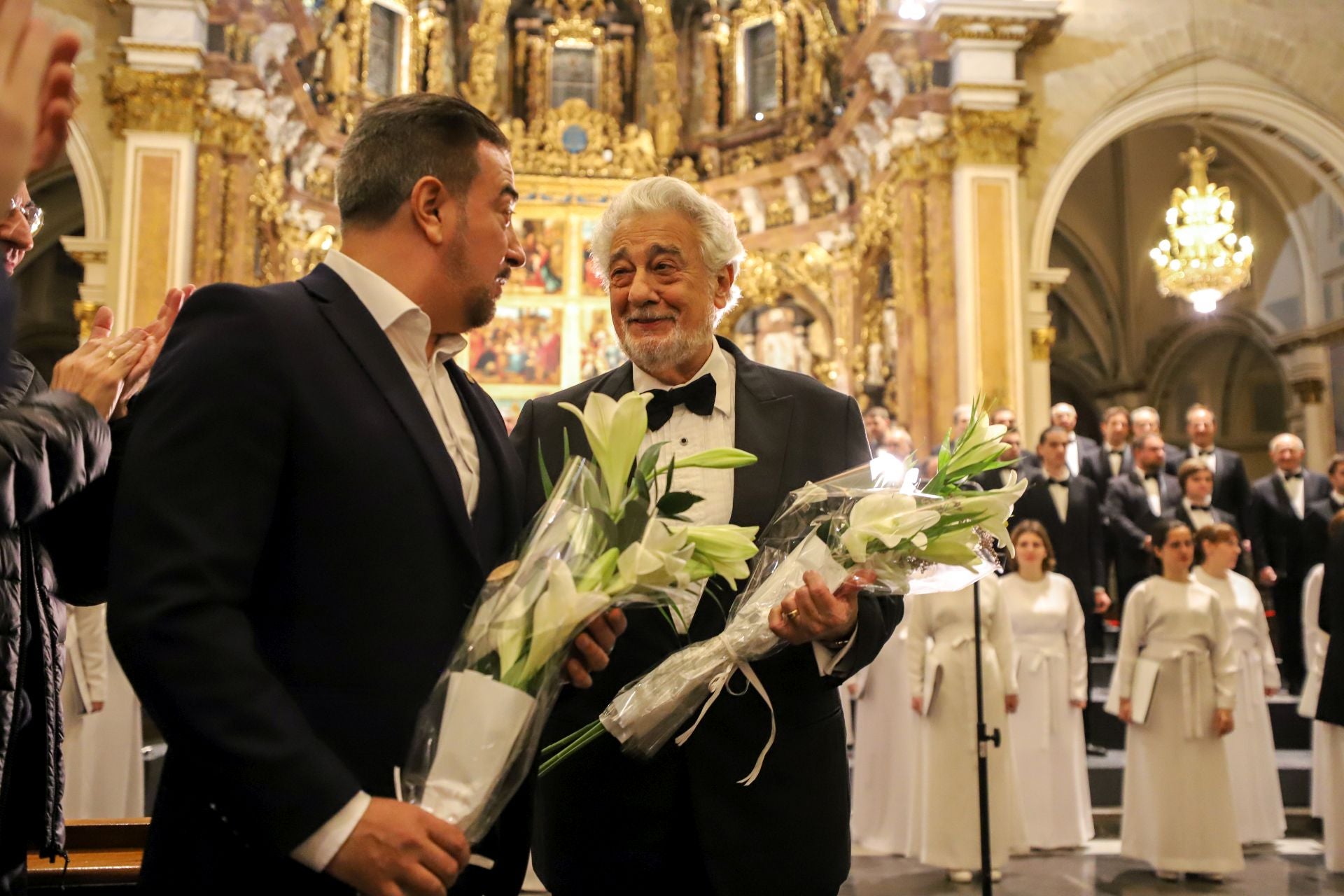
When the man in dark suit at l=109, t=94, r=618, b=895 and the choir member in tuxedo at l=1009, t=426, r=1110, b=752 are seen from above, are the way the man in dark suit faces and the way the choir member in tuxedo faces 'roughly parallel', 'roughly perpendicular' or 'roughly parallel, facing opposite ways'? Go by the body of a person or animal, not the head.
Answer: roughly perpendicular

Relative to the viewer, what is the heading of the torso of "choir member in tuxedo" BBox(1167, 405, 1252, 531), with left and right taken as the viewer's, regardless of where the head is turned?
facing the viewer

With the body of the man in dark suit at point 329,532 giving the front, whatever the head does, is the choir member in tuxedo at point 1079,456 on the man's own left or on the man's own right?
on the man's own left

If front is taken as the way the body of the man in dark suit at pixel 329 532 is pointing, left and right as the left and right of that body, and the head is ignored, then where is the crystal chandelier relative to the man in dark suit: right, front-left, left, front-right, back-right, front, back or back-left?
left

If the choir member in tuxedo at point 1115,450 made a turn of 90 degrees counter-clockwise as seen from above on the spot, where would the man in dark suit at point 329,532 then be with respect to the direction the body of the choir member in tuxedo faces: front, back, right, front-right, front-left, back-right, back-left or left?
right

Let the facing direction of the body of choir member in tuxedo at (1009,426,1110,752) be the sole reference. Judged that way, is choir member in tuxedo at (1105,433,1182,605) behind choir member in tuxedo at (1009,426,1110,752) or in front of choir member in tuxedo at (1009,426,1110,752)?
behind

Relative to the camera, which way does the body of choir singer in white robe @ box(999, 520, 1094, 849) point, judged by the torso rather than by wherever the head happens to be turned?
toward the camera

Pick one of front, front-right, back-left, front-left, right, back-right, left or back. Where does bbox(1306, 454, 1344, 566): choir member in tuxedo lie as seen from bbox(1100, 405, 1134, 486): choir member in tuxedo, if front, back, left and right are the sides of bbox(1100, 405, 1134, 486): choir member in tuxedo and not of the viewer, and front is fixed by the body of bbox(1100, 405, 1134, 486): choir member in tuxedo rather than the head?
left

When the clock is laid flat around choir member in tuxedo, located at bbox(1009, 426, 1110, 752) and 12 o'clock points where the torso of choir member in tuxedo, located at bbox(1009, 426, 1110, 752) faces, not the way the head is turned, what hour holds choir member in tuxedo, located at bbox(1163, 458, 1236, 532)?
choir member in tuxedo, located at bbox(1163, 458, 1236, 532) is roughly at 8 o'clock from choir member in tuxedo, located at bbox(1009, 426, 1110, 752).

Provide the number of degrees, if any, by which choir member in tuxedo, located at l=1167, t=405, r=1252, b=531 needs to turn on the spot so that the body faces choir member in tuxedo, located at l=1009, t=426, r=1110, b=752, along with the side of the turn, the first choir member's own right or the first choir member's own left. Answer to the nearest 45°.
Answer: approximately 45° to the first choir member's own right

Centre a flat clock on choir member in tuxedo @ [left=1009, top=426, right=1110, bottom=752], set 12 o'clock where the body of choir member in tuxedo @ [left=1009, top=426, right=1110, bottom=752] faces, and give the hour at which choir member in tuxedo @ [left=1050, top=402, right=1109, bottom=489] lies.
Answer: choir member in tuxedo @ [left=1050, top=402, right=1109, bottom=489] is roughly at 6 o'clock from choir member in tuxedo @ [left=1009, top=426, right=1110, bottom=752].

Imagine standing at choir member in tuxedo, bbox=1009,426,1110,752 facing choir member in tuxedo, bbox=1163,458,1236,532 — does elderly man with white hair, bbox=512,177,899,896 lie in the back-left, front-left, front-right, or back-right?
back-right
